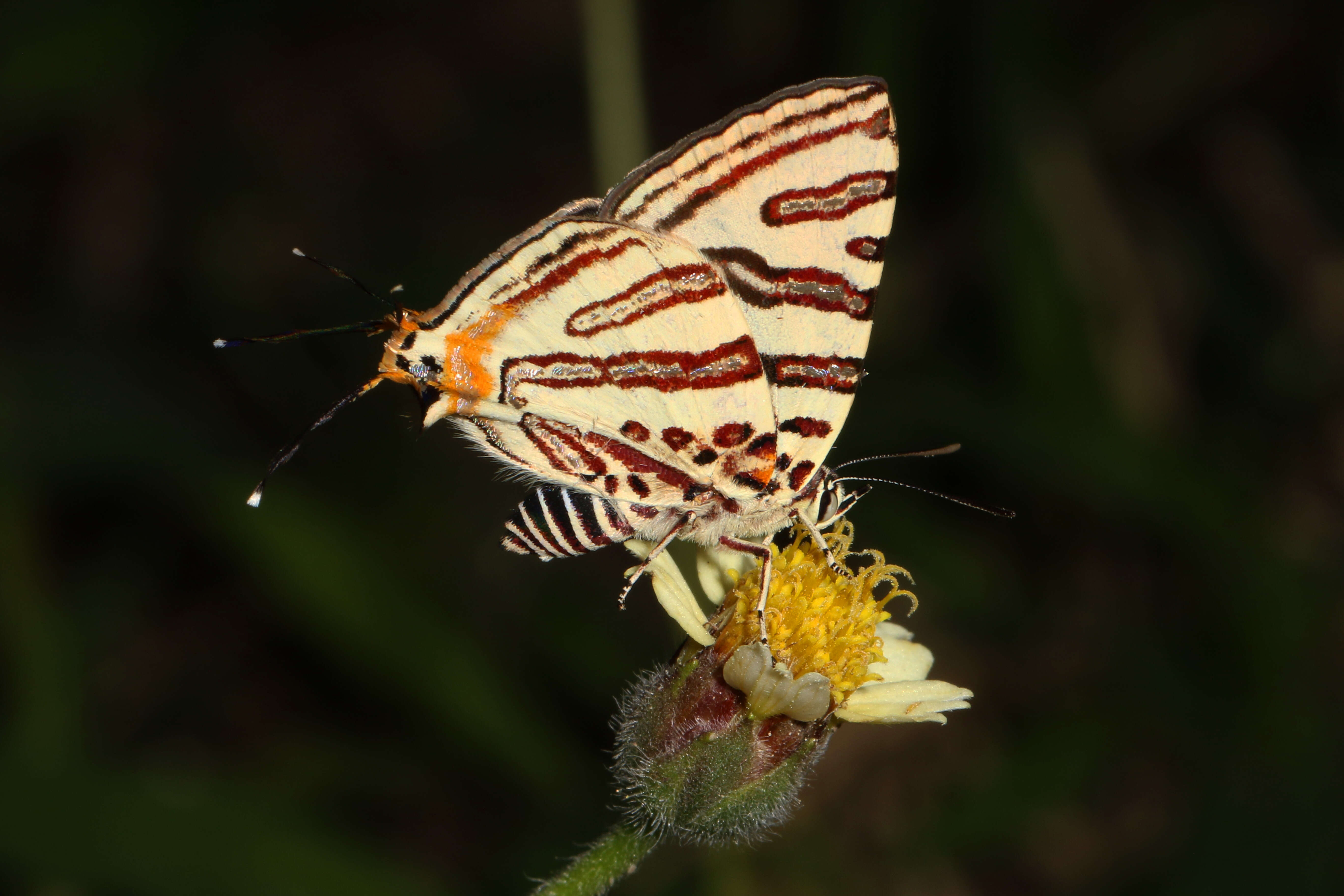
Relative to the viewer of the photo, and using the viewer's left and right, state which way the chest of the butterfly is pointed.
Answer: facing to the right of the viewer

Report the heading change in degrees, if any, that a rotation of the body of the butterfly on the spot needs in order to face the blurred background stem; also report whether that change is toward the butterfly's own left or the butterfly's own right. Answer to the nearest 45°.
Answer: approximately 90° to the butterfly's own left
